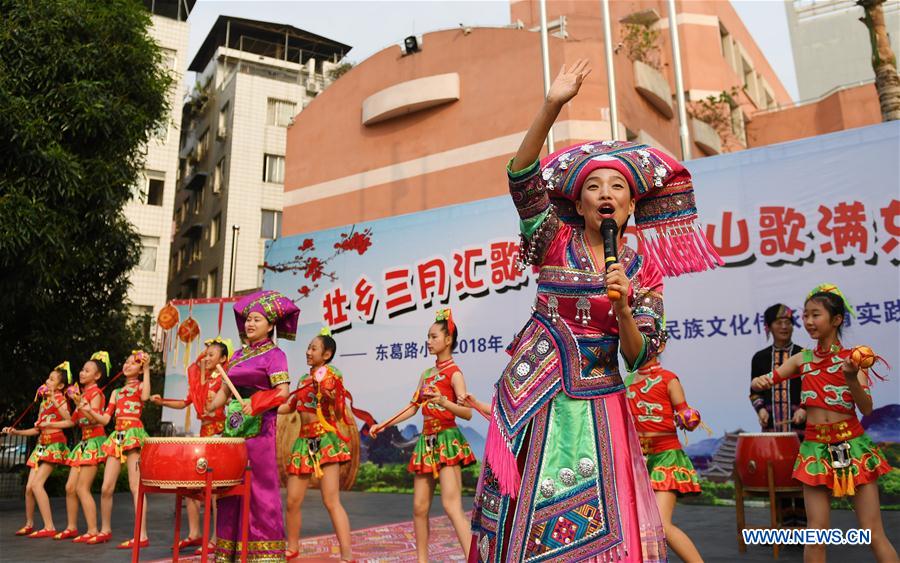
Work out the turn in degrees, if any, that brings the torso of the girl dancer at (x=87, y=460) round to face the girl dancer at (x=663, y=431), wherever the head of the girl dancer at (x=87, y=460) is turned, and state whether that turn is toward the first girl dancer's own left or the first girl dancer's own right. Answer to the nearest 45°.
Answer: approximately 90° to the first girl dancer's own left

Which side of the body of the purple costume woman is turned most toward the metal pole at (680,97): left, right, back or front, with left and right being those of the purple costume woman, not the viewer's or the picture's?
back

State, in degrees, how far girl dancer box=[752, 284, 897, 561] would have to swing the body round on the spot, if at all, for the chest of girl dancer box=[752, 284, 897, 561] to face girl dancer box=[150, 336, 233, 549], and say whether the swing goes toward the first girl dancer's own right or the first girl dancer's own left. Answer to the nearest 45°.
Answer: approximately 90° to the first girl dancer's own right

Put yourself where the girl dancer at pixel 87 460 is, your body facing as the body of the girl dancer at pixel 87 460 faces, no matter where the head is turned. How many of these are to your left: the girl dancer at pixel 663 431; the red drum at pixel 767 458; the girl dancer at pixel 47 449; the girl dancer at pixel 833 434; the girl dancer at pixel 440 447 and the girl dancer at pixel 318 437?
5

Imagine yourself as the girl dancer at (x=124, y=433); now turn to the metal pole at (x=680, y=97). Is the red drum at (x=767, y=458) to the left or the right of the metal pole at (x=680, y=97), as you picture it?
right

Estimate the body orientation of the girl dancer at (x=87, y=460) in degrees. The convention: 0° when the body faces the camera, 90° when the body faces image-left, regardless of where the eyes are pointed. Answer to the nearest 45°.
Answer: approximately 45°

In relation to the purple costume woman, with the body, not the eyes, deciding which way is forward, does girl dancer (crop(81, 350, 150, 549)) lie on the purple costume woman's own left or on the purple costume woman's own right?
on the purple costume woman's own right
